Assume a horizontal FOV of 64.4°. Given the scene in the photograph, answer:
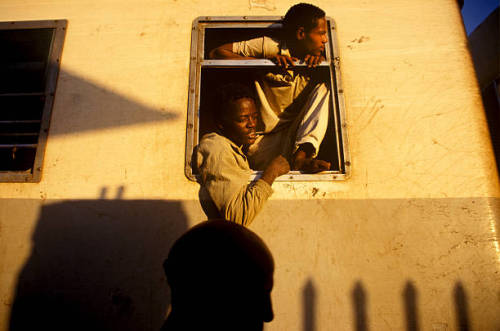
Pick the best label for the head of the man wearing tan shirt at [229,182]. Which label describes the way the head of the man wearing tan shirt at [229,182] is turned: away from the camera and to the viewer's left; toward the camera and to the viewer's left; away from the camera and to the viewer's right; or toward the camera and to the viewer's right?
toward the camera and to the viewer's right

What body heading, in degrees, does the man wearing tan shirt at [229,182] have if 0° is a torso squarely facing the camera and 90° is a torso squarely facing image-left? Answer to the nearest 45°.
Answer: approximately 315°

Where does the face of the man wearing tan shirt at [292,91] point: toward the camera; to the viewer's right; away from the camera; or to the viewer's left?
to the viewer's right
